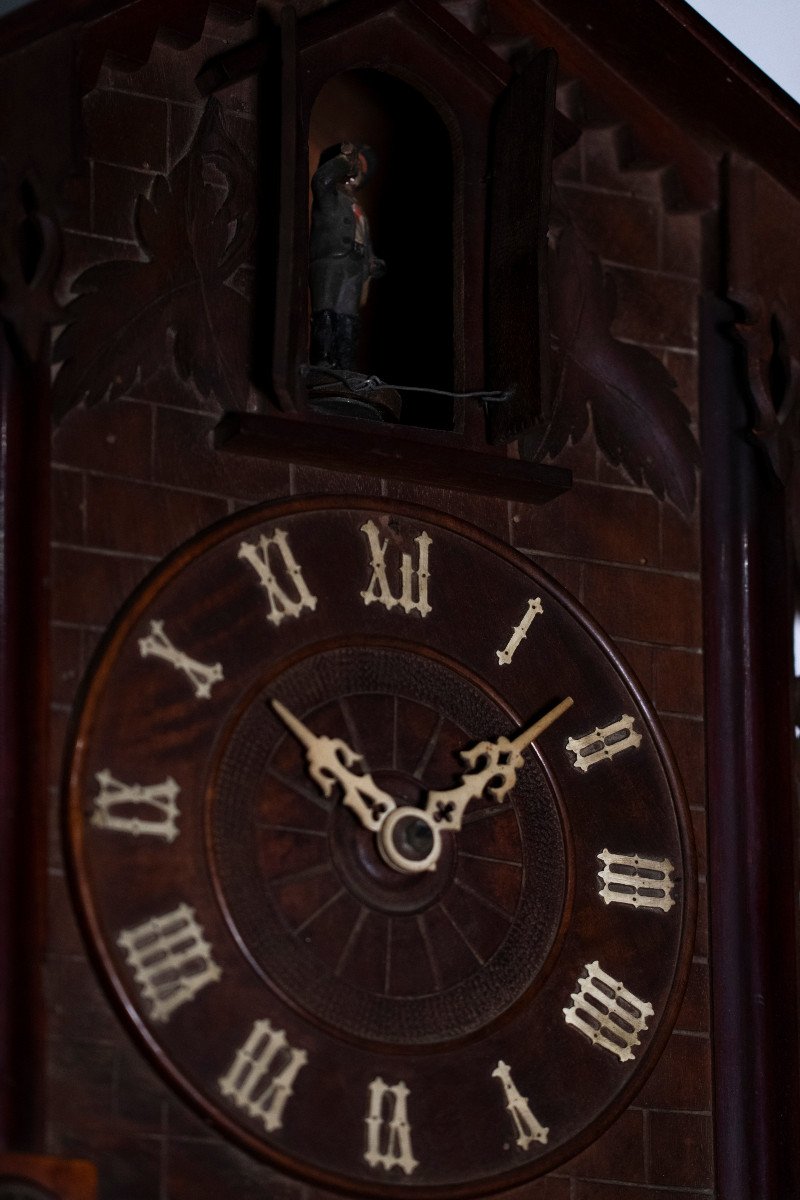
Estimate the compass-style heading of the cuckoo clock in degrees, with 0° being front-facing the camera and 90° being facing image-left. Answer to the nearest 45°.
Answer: approximately 315°
